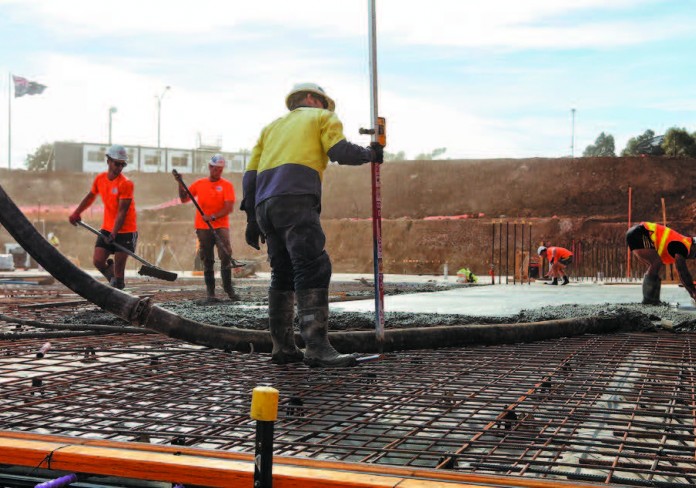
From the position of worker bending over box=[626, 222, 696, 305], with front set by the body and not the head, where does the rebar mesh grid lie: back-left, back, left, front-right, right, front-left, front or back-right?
right

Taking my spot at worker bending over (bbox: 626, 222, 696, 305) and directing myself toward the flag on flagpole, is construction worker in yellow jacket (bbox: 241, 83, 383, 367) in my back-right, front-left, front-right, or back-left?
back-left

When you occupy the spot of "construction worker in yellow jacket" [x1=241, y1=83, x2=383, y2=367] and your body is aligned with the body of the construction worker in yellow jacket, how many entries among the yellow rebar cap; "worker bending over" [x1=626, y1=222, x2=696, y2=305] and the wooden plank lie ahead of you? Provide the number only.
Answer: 1

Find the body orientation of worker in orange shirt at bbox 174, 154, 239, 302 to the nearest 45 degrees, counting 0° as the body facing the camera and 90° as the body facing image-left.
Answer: approximately 0°

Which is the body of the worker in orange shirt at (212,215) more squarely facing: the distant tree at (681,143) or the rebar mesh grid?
the rebar mesh grid

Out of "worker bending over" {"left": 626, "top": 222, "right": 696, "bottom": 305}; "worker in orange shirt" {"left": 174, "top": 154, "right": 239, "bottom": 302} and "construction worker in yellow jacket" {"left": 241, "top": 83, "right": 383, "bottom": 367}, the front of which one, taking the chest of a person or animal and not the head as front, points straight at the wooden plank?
the worker in orange shirt

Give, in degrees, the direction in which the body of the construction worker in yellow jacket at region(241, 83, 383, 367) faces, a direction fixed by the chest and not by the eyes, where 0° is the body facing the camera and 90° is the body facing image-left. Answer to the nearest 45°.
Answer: approximately 225°

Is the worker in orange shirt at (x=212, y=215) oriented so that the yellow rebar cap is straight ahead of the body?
yes

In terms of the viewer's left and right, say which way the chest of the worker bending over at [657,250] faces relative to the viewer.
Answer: facing to the right of the viewer

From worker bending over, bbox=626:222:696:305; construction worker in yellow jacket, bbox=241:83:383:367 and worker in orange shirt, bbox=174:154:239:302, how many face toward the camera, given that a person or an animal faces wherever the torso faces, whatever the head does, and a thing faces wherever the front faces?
1

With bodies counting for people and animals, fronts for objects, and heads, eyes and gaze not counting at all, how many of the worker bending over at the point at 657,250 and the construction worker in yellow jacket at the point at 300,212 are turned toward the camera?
0

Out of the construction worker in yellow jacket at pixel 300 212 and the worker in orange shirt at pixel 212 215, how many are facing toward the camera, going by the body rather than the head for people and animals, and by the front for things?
1

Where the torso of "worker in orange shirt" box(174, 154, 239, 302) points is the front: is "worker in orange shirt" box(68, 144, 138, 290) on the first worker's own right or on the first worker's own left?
on the first worker's own right

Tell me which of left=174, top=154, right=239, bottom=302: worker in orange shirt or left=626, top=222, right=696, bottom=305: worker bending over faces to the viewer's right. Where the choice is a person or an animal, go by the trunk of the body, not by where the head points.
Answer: the worker bending over

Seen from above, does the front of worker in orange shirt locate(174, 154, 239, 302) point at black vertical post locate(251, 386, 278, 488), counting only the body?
yes
